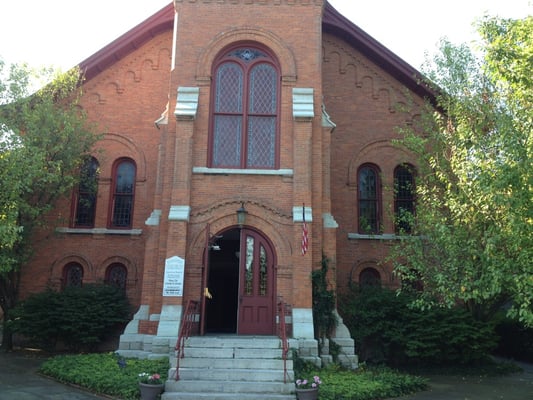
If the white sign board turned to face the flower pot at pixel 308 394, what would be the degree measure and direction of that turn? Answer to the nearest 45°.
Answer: approximately 45° to its left

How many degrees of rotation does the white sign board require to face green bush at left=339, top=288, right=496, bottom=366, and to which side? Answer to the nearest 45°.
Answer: approximately 90° to its left

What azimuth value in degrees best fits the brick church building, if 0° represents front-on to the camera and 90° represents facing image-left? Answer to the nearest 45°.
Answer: approximately 0°
